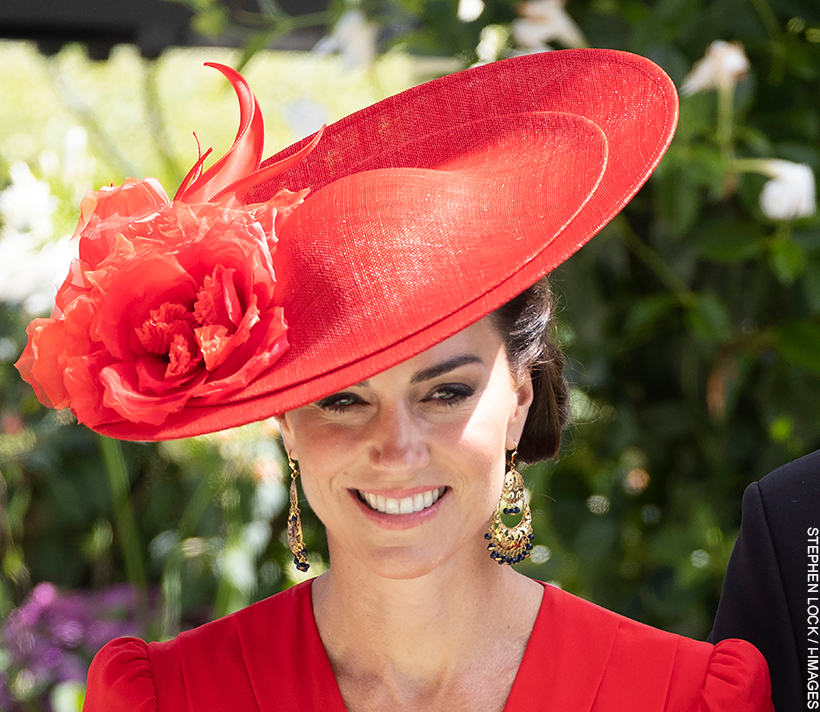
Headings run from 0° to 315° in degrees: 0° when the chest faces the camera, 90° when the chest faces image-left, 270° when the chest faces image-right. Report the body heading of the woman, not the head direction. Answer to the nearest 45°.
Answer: approximately 0°

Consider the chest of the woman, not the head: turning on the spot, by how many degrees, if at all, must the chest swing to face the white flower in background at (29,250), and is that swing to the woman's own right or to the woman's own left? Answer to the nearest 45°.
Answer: approximately 135° to the woman's own right

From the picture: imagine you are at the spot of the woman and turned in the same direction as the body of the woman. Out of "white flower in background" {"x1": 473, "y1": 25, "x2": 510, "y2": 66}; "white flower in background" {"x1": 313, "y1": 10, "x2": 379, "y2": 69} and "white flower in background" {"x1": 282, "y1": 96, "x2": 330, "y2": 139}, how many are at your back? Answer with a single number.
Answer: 3

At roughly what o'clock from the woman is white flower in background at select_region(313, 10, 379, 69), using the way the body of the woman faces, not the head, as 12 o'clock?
The white flower in background is roughly at 6 o'clock from the woman.

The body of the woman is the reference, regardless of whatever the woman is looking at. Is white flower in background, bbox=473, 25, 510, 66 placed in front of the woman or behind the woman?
behind

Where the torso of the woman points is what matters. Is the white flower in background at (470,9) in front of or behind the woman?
behind

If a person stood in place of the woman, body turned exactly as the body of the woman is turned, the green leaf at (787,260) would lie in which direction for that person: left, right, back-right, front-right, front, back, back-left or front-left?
back-left

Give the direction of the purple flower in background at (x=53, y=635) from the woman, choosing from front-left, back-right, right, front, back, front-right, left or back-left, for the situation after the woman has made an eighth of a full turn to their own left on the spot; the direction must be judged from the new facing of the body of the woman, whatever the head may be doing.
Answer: back

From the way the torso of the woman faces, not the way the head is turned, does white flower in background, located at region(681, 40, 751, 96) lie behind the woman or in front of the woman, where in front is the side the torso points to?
behind
